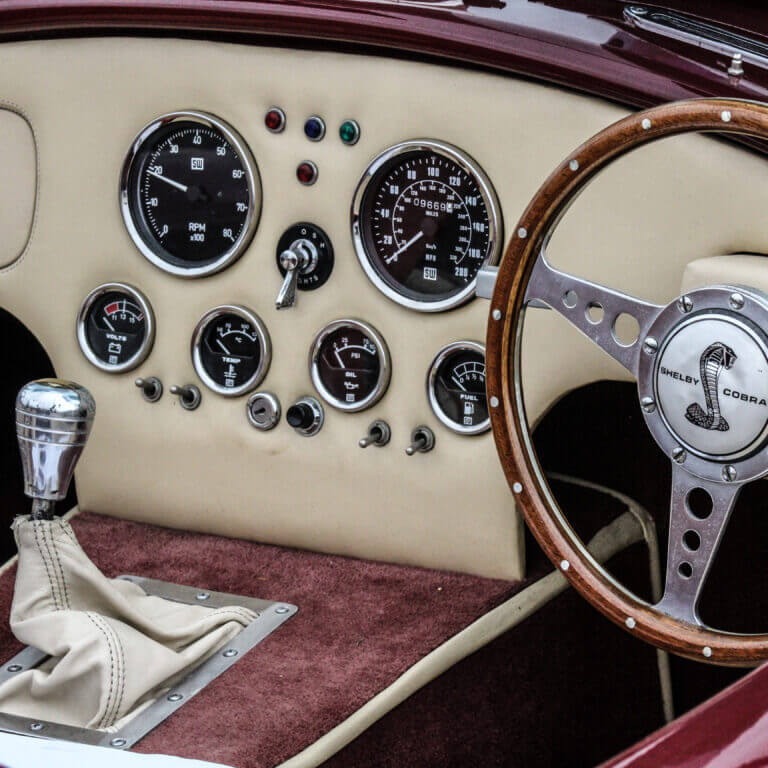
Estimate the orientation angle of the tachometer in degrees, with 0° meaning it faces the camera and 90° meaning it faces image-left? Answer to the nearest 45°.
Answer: approximately 45°

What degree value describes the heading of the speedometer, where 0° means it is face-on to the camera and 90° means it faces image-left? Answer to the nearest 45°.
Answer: approximately 45°
